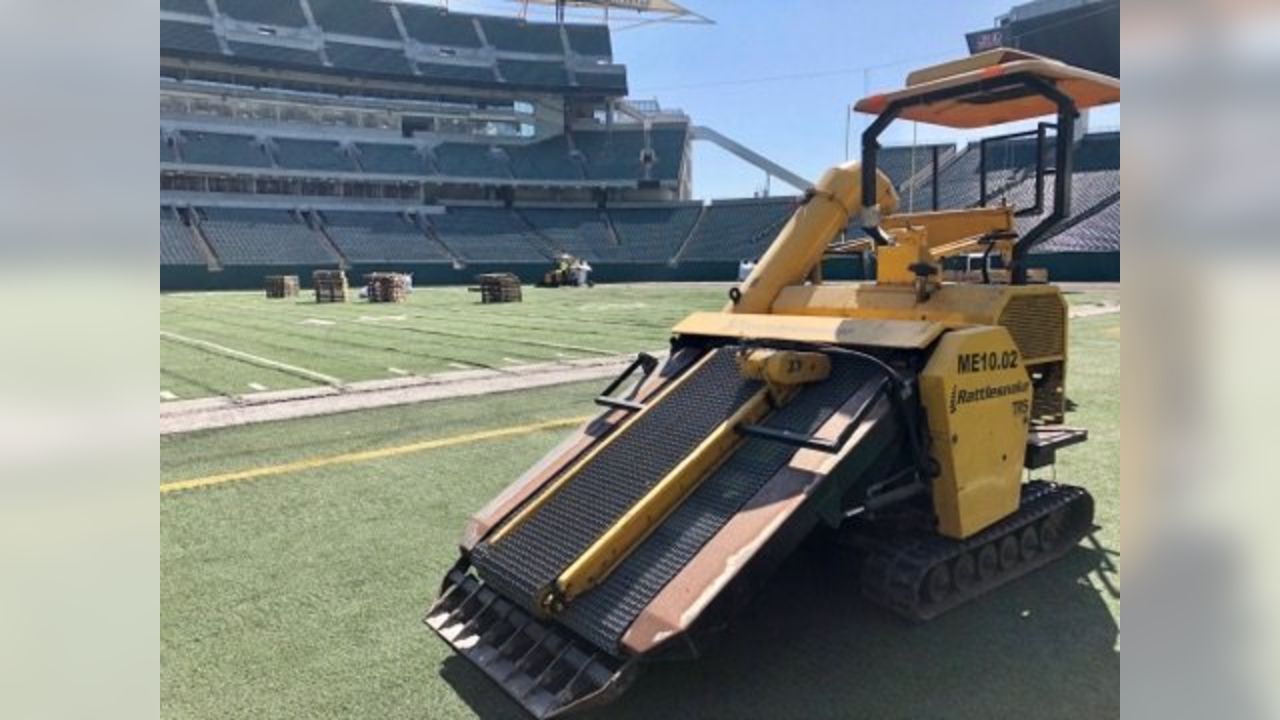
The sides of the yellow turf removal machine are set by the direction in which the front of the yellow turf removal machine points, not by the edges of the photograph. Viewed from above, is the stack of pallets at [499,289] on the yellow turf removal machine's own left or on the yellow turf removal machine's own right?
on the yellow turf removal machine's own right

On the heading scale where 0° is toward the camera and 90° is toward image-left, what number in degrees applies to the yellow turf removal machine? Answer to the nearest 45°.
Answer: approximately 45°

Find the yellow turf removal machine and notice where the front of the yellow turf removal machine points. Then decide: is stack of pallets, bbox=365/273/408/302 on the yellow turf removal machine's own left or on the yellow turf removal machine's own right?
on the yellow turf removal machine's own right
